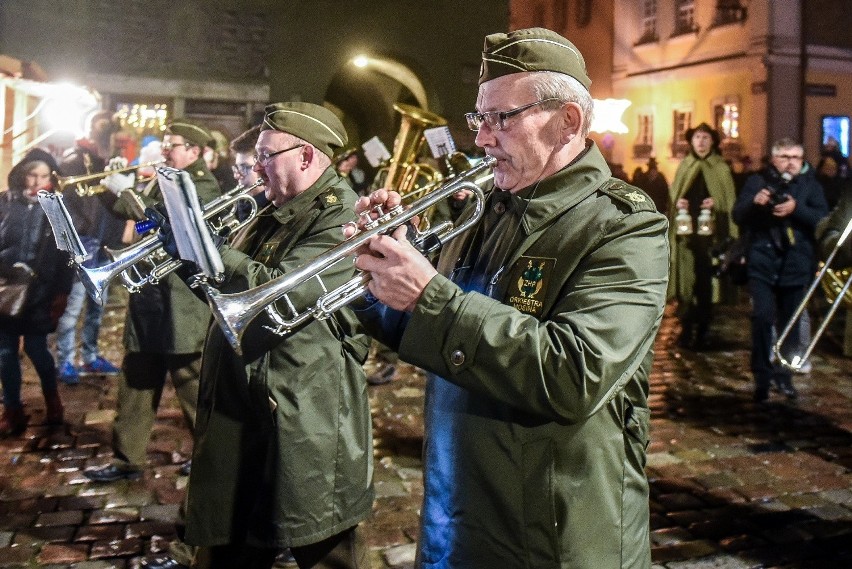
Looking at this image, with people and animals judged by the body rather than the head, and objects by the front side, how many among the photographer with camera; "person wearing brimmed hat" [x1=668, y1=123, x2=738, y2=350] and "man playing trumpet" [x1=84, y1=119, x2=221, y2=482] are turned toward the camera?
2

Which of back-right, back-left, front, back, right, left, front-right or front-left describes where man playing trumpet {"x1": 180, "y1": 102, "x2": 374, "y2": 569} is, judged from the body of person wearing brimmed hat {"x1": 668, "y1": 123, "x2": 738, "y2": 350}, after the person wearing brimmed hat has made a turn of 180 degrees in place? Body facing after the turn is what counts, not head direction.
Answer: back

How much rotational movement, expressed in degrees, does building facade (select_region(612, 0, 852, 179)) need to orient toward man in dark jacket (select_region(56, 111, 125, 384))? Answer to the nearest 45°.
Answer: approximately 45° to its left

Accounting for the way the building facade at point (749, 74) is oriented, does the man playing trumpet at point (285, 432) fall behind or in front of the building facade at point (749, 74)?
in front

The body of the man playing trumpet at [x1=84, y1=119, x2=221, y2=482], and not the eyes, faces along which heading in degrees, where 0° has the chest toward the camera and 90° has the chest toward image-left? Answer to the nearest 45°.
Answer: approximately 90°

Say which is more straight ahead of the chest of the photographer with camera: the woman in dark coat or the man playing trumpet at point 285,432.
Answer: the man playing trumpet

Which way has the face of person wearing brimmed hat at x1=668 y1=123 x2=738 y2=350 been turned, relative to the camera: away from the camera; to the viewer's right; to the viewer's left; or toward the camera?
toward the camera

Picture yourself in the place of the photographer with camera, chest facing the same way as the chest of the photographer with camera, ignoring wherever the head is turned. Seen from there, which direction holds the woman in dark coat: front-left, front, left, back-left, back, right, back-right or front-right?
front-right

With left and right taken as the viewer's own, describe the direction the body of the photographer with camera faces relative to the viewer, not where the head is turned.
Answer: facing the viewer

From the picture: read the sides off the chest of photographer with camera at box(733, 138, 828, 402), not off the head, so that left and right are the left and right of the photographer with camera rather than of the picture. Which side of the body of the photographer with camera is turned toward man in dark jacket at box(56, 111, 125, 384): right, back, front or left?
right

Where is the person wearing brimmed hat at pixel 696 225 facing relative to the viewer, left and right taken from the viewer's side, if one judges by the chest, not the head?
facing the viewer

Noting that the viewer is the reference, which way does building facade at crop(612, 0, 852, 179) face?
facing the viewer and to the left of the viewer

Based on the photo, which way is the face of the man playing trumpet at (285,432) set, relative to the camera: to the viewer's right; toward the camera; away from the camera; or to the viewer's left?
to the viewer's left

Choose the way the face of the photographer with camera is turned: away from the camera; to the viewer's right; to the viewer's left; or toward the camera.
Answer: toward the camera

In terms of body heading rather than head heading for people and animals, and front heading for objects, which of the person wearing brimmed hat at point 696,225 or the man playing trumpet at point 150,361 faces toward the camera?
the person wearing brimmed hat

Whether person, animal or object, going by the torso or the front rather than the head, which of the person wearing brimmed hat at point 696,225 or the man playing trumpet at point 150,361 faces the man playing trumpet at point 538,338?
the person wearing brimmed hat

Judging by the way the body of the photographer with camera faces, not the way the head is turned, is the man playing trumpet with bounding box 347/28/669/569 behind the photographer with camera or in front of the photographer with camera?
in front

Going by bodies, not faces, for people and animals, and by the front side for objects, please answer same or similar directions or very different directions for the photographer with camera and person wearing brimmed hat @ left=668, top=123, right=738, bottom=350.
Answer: same or similar directions

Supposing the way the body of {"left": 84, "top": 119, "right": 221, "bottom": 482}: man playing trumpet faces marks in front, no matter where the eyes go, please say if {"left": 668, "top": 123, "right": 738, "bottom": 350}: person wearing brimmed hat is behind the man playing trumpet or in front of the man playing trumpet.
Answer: behind
